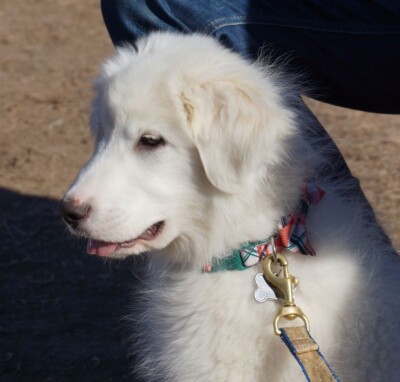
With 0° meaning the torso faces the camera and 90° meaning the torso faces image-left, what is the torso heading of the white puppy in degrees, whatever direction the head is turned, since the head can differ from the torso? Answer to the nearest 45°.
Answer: approximately 45°
